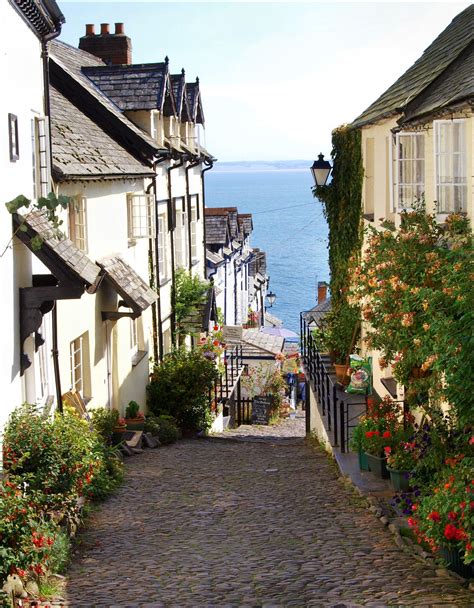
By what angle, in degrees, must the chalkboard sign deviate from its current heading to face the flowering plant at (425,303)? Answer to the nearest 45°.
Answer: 0° — it already faces it

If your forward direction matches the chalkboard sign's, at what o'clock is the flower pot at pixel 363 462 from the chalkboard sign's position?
The flower pot is roughly at 12 o'clock from the chalkboard sign.

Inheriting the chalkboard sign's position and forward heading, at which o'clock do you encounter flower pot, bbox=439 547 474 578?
The flower pot is roughly at 12 o'clock from the chalkboard sign.

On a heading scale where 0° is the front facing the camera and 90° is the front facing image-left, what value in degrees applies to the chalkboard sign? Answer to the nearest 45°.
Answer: approximately 0°

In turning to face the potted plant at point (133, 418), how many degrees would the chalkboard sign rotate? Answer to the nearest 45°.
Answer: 0° — it already faces it
